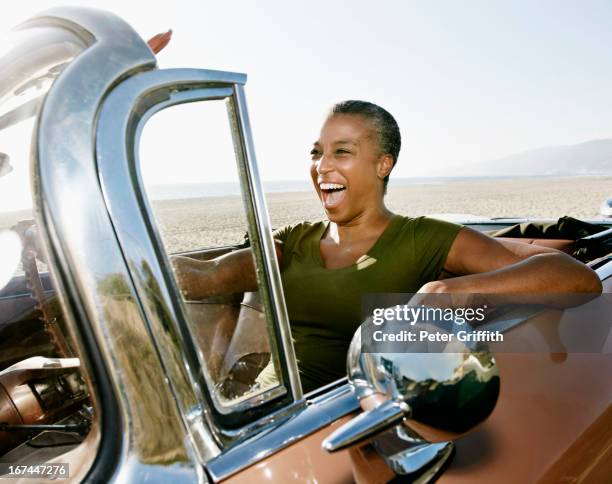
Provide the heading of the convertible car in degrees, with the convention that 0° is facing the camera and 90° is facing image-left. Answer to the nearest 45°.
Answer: approximately 45°

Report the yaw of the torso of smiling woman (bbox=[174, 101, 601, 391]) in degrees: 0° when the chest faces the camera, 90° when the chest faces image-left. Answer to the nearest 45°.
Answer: approximately 45°
